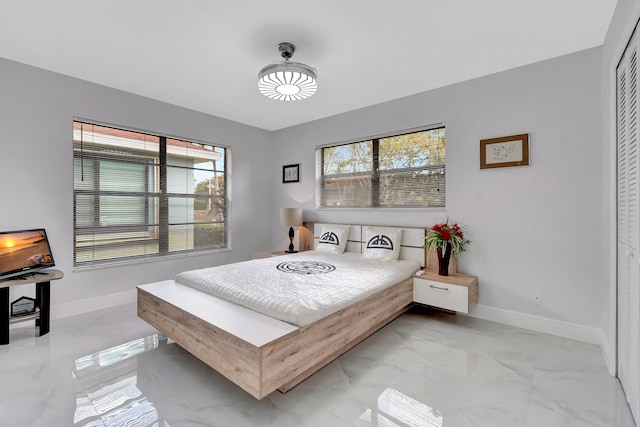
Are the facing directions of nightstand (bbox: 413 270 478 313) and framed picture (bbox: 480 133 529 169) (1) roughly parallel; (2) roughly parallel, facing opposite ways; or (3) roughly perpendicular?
roughly parallel

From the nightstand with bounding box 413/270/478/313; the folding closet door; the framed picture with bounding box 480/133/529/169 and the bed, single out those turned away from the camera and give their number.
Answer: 0

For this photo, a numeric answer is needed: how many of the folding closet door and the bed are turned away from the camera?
0

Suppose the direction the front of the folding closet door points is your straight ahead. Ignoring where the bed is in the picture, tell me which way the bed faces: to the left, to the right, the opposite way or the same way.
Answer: to the left

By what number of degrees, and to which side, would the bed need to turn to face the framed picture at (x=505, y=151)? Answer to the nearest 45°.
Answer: approximately 135° to its left

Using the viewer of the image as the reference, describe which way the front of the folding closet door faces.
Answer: facing to the left of the viewer

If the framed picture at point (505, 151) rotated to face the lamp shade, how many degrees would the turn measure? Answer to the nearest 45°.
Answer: approximately 45° to its right

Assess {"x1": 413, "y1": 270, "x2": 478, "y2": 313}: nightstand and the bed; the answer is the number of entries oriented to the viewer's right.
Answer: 0

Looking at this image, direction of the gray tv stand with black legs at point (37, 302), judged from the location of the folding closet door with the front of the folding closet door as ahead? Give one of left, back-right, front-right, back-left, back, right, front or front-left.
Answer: front-left

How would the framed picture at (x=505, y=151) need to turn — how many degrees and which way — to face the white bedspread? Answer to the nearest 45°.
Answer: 0° — it already faces it

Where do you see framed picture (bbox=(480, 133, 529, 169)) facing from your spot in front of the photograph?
facing the viewer and to the left of the viewer

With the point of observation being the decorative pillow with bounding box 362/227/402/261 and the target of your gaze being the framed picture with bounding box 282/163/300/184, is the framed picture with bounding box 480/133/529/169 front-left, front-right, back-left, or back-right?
back-right

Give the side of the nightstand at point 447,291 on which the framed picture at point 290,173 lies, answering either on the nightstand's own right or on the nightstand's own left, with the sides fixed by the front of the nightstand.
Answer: on the nightstand's own right
